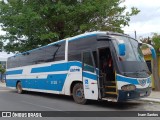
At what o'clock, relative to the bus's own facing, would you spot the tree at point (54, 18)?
The tree is roughly at 7 o'clock from the bus.

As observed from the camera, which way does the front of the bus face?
facing the viewer and to the right of the viewer
